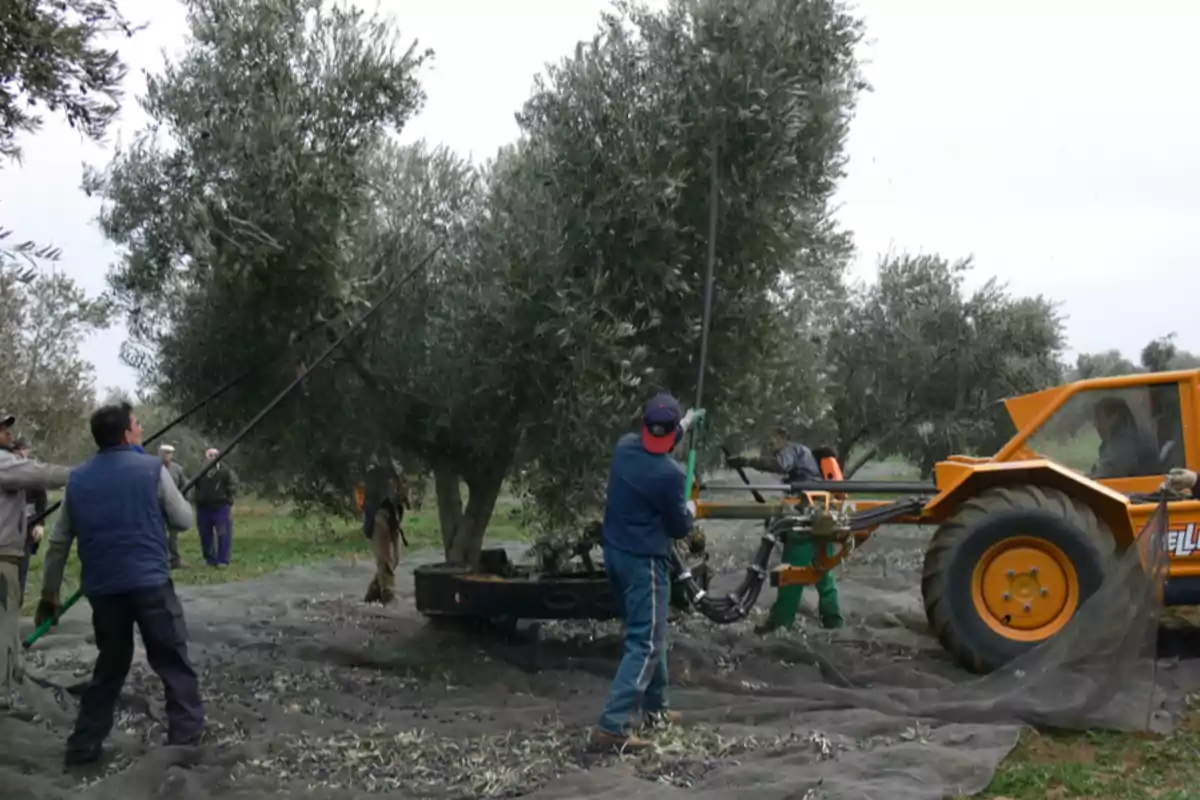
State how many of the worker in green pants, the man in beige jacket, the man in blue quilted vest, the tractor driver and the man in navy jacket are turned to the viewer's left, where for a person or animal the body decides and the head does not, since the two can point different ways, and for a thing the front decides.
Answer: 2

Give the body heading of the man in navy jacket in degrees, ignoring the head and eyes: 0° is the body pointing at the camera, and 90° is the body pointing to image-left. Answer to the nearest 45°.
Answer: approximately 225°

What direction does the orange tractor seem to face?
to the viewer's left

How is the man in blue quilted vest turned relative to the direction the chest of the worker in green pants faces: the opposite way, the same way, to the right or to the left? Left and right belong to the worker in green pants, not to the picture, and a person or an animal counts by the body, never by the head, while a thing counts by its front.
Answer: to the right

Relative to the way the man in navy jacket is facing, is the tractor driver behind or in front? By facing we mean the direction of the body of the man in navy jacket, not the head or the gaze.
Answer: in front

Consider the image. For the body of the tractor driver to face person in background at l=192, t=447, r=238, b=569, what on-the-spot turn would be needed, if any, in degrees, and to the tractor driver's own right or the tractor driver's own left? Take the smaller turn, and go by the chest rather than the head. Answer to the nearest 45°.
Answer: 0° — they already face them

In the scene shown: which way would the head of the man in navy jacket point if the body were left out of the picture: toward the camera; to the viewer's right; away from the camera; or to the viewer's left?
away from the camera

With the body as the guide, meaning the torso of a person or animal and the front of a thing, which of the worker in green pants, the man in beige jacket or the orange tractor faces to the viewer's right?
the man in beige jacket

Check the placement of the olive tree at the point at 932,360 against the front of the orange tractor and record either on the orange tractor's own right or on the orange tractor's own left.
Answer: on the orange tractor's own right

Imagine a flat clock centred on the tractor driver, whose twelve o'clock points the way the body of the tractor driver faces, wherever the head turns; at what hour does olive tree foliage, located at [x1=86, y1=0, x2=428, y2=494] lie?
The olive tree foliage is roughly at 11 o'clock from the tractor driver.

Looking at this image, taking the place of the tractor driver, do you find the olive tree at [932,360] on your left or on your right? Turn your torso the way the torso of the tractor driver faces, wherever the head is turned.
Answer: on your right

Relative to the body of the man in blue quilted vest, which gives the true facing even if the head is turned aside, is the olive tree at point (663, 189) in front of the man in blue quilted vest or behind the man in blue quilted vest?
in front

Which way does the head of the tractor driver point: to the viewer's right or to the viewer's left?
to the viewer's left
